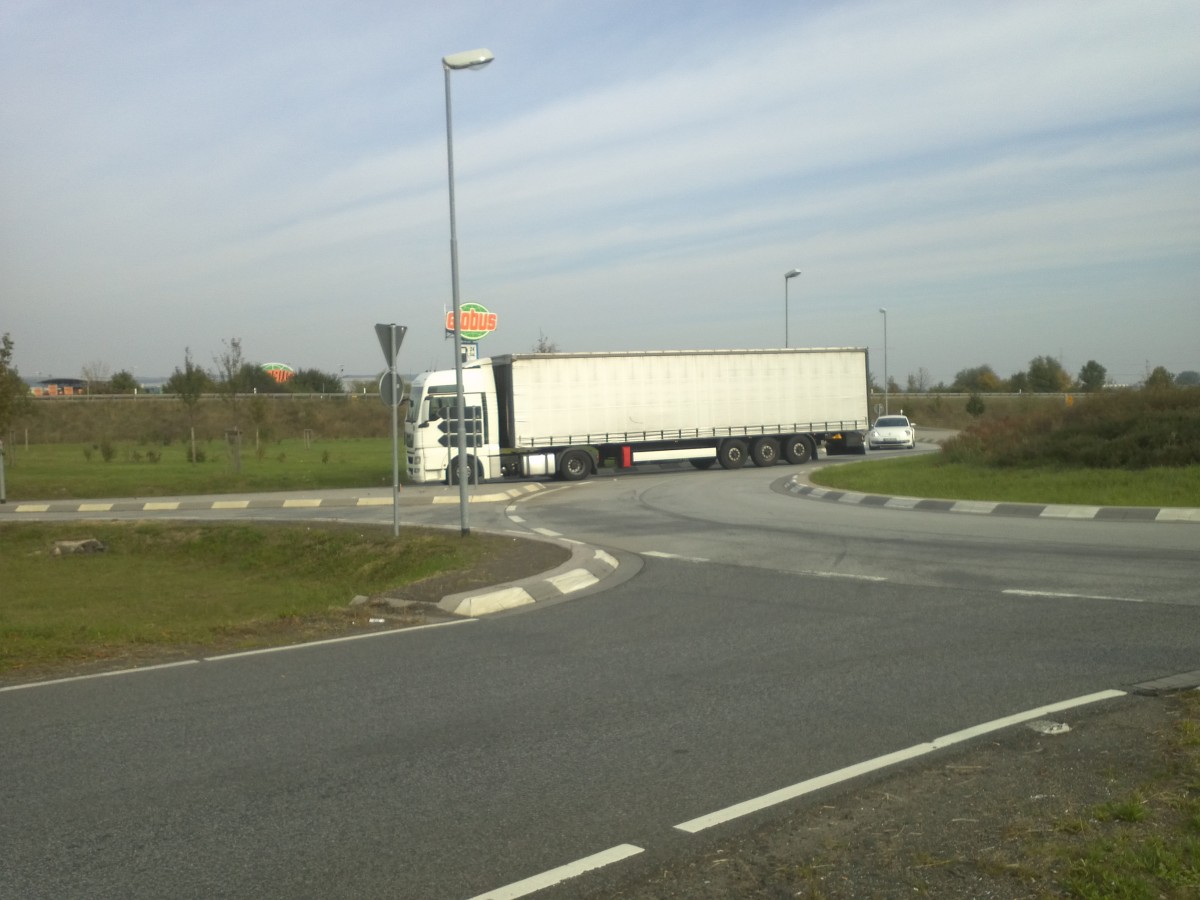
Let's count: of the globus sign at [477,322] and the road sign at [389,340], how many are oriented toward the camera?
1

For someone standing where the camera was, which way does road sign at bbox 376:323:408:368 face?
facing away from the viewer and to the left of the viewer

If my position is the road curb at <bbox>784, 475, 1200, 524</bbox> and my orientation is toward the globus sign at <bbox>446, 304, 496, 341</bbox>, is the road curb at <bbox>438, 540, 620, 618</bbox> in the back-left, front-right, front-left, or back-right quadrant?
back-left

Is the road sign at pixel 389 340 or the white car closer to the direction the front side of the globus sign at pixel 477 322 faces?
the road sign

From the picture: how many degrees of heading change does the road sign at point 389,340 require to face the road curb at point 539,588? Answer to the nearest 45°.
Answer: approximately 135° to its left

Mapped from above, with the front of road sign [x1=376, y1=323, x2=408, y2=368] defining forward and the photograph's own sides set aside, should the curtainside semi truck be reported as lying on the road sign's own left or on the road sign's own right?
on the road sign's own right

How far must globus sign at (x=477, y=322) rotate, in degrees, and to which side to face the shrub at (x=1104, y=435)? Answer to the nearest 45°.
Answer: approximately 45° to its left

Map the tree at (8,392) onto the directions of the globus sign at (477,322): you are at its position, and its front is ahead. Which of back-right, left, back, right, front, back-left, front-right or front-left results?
front-right

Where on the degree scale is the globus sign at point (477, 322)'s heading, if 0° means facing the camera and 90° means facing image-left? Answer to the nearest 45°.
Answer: approximately 0°

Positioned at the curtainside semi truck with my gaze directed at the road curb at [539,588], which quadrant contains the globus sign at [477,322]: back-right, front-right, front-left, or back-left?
back-right

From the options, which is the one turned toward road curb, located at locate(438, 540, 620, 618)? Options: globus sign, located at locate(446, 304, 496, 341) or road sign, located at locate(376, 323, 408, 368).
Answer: the globus sign
